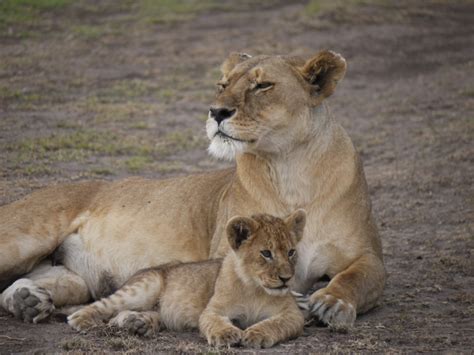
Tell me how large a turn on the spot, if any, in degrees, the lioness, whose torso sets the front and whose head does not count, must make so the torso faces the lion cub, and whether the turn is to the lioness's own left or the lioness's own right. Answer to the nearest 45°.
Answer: approximately 45° to the lioness's own right

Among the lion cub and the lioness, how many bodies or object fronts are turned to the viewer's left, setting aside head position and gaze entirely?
0

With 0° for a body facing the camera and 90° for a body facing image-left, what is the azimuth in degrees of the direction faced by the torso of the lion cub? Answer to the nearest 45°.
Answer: approximately 315°

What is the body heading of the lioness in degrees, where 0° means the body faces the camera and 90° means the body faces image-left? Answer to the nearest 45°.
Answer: approximately 315°

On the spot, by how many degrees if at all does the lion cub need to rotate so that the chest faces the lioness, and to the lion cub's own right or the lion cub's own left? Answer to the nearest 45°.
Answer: approximately 135° to the lion cub's own left
